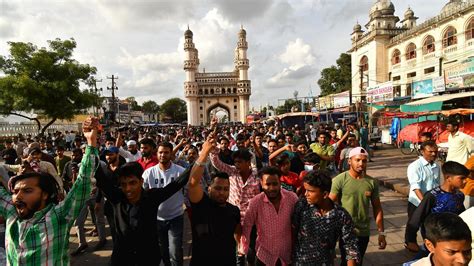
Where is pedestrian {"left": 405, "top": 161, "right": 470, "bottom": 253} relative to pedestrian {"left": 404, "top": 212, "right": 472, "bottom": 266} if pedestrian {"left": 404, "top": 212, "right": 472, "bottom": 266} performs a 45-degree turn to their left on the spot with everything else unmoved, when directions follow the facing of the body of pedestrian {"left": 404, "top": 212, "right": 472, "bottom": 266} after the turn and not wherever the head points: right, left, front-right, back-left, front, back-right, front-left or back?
left

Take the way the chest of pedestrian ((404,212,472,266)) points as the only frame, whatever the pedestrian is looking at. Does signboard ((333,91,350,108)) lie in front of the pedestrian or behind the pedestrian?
behind

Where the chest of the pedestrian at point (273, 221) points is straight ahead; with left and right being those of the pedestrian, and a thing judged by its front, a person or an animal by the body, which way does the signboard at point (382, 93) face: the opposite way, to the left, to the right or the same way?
to the right

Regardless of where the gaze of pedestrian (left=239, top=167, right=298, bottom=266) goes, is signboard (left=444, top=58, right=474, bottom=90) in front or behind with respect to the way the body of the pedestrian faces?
behind

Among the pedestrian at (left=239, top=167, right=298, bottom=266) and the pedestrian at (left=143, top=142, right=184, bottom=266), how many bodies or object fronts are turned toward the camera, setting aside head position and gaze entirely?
2

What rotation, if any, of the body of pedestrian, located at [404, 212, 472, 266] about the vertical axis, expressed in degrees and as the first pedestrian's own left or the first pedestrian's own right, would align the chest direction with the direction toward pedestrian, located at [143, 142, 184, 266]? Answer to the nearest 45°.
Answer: approximately 135° to the first pedestrian's own right

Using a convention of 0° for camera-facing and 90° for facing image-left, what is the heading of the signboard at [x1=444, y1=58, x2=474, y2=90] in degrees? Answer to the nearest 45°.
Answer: approximately 45°
